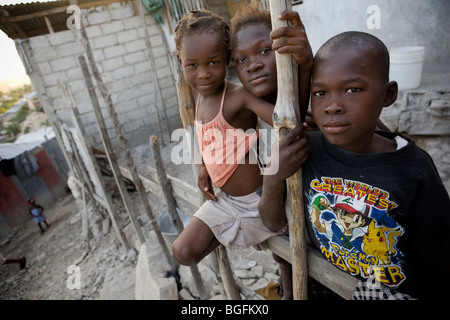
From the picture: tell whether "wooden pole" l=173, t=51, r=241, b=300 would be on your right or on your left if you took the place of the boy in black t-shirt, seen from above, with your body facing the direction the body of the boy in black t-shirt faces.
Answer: on your right

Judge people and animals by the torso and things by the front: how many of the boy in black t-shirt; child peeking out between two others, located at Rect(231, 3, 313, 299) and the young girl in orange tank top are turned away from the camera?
0

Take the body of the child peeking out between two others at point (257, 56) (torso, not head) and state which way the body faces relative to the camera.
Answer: toward the camera

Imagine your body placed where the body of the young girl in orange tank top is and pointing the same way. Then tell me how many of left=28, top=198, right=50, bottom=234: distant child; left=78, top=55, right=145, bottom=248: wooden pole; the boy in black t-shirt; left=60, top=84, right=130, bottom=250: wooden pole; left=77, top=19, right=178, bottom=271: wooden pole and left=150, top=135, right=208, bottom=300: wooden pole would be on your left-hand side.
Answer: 1

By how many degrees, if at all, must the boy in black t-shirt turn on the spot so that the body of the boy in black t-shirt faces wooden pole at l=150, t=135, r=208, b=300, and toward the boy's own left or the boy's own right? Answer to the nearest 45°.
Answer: approximately 90° to the boy's own right

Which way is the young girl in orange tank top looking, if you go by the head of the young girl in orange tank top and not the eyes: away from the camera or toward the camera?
toward the camera

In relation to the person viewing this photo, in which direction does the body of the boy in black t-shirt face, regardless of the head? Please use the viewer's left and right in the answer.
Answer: facing the viewer and to the left of the viewer

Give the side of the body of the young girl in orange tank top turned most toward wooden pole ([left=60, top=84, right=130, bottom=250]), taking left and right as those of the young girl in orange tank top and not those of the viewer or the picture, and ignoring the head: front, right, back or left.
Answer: right
